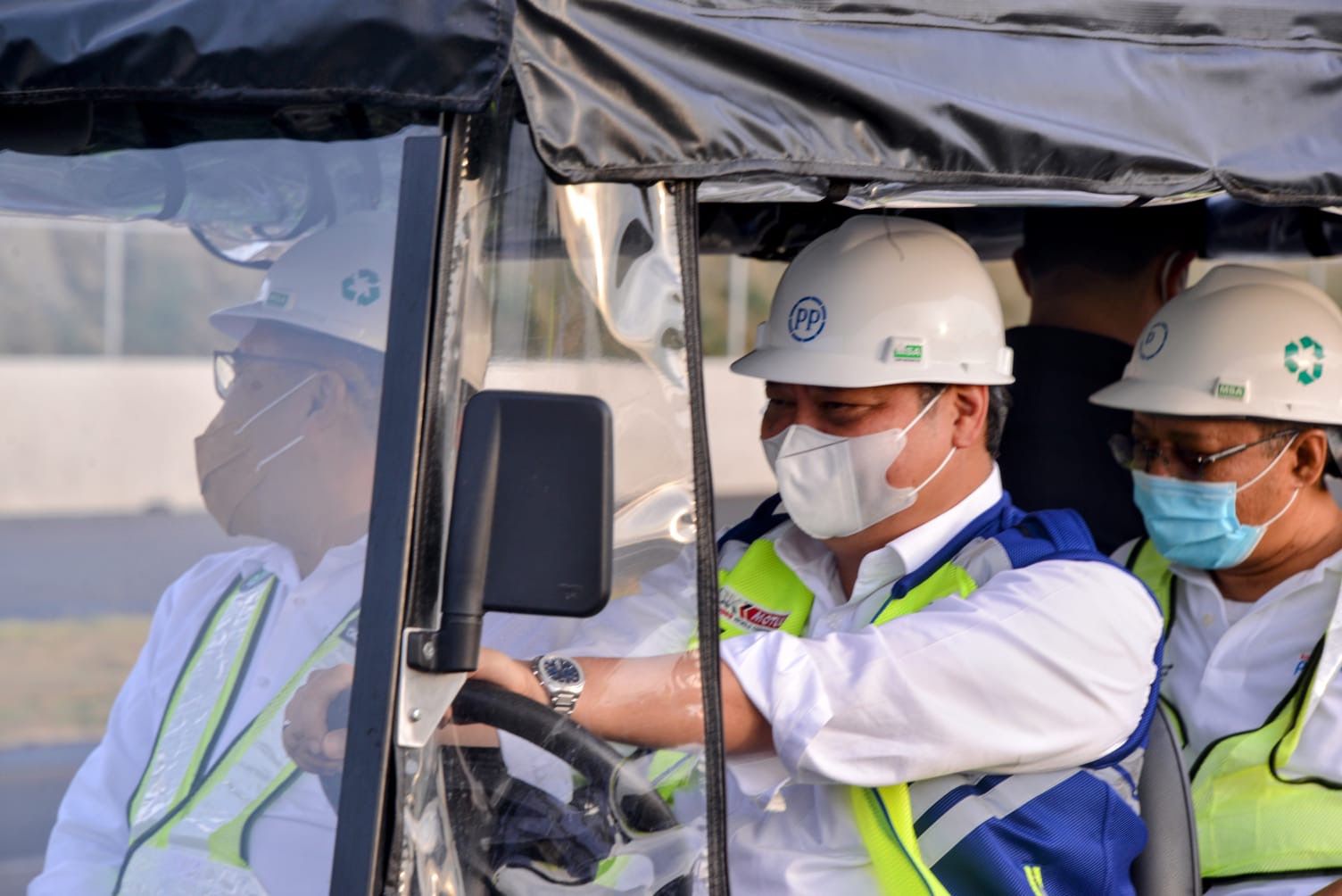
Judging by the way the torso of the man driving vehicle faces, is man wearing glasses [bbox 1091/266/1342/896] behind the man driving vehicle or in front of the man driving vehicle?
behind

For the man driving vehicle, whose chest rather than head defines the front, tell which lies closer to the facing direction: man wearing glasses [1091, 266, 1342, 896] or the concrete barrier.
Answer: the concrete barrier

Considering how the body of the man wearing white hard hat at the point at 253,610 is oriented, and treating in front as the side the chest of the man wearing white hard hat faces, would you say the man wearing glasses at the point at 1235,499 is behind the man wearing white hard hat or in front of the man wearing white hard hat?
behind

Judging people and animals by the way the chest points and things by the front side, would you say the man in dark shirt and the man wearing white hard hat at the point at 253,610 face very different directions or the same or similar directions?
very different directions

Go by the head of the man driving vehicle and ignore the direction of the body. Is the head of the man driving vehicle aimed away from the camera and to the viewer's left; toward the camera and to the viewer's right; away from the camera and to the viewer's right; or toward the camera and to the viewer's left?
toward the camera and to the viewer's left

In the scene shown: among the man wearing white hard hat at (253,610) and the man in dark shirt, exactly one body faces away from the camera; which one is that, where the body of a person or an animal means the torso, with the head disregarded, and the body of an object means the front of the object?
the man in dark shirt

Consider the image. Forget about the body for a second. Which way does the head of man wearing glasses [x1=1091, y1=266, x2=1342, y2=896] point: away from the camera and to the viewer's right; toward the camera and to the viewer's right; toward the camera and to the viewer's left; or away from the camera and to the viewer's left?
toward the camera and to the viewer's left

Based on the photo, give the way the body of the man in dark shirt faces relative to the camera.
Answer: away from the camera

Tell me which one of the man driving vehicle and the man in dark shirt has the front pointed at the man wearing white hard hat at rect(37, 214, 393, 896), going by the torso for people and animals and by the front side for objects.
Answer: the man driving vehicle

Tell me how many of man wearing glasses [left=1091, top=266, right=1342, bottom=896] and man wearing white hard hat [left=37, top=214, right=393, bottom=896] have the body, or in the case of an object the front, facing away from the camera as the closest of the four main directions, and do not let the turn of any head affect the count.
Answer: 0

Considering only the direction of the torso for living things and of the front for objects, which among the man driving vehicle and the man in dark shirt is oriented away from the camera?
the man in dark shirt

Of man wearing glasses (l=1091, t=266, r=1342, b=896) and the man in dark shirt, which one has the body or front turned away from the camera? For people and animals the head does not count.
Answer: the man in dark shirt

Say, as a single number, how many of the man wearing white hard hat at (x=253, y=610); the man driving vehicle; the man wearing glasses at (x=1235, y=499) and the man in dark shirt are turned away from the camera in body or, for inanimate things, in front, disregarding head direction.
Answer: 1

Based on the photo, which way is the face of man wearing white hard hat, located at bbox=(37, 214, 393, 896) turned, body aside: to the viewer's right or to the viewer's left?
to the viewer's left
